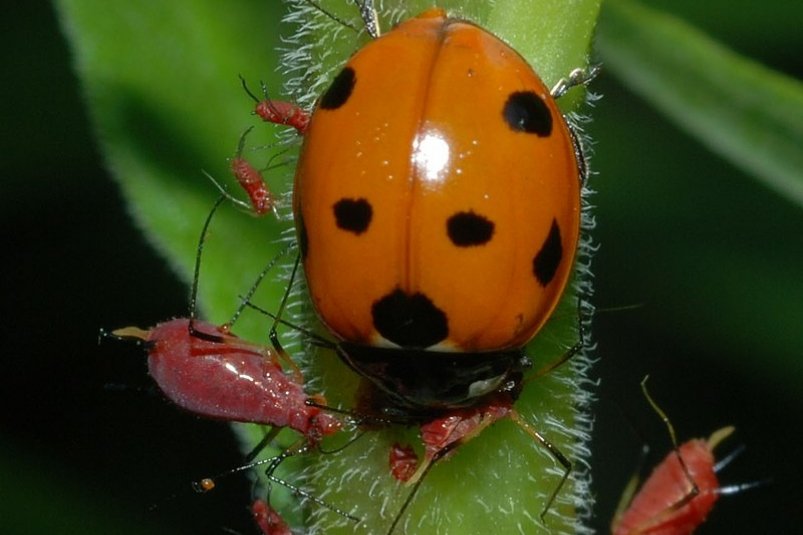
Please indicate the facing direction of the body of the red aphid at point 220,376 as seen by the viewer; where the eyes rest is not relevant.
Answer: to the viewer's right

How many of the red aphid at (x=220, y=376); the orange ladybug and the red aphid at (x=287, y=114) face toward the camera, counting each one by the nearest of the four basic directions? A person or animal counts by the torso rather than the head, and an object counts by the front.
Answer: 1

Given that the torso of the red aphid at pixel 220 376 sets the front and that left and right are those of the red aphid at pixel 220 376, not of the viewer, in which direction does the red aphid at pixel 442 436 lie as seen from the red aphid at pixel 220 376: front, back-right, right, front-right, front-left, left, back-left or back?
front-right

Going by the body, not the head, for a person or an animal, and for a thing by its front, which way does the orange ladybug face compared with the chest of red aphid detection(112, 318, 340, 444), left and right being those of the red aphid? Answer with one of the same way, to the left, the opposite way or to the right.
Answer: to the right

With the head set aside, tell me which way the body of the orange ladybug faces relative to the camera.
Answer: toward the camera

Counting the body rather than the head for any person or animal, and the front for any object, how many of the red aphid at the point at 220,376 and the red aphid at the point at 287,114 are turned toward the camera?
0

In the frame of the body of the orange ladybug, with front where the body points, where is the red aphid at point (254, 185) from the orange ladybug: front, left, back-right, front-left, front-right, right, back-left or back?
back-right
